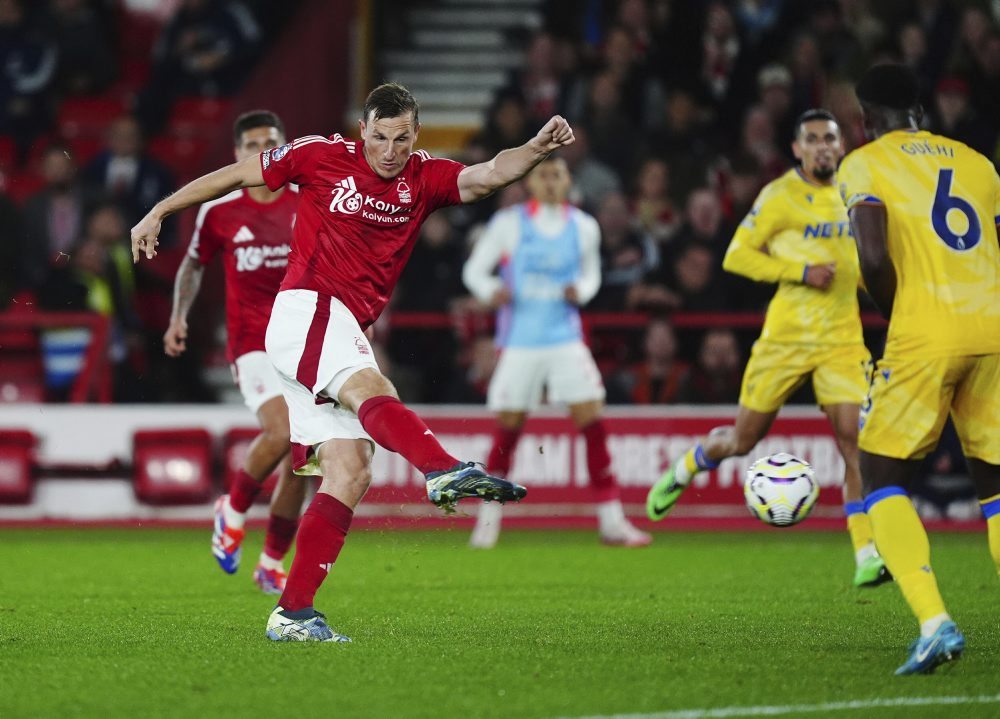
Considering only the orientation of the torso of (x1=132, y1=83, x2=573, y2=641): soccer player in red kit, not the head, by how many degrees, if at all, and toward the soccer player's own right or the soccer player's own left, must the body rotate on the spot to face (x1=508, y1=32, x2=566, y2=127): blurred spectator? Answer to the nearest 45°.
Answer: approximately 135° to the soccer player's own left

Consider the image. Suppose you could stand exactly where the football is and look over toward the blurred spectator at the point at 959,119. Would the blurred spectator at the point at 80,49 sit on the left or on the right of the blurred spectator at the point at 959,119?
left

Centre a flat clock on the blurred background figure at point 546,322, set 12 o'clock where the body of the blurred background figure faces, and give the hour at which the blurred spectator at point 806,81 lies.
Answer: The blurred spectator is roughly at 7 o'clock from the blurred background figure.

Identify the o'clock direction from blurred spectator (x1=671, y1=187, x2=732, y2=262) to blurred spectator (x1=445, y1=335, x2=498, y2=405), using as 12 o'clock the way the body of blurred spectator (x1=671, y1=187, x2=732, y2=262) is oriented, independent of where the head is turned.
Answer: blurred spectator (x1=445, y1=335, x2=498, y2=405) is roughly at 2 o'clock from blurred spectator (x1=671, y1=187, x2=732, y2=262).

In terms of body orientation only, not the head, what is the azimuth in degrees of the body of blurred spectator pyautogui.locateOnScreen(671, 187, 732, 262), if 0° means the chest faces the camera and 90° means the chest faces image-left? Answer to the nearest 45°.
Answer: approximately 0°

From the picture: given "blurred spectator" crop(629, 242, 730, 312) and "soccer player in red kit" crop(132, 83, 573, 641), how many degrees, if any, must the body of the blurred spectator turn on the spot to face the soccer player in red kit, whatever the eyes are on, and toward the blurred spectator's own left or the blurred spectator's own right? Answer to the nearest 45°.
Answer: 0° — they already face them

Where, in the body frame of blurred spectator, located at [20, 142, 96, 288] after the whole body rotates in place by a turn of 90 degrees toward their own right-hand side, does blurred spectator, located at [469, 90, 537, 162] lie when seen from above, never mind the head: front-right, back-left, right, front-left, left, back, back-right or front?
back

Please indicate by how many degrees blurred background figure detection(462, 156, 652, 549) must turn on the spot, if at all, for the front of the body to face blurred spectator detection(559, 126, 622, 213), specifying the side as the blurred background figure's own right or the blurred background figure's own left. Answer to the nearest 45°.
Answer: approximately 180°

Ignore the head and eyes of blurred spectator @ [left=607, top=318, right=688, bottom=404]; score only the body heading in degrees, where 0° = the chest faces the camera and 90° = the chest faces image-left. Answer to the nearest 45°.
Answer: approximately 0°

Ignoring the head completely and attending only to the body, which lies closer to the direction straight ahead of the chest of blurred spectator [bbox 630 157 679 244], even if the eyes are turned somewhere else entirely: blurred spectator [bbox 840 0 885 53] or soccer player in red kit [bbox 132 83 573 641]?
the soccer player in red kit
